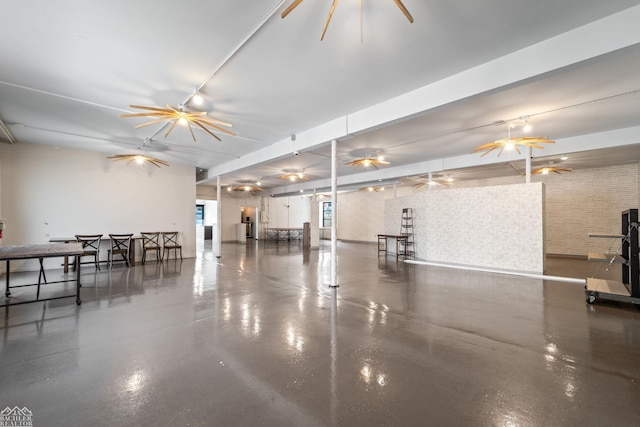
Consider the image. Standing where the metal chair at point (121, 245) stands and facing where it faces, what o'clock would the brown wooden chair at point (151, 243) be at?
the brown wooden chair at point (151, 243) is roughly at 2 o'clock from the metal chair at point (121, 245).

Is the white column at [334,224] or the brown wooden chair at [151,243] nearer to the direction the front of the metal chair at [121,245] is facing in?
the brown wooden chair

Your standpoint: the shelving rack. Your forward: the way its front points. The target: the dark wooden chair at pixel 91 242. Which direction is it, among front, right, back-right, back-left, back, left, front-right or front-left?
front-left

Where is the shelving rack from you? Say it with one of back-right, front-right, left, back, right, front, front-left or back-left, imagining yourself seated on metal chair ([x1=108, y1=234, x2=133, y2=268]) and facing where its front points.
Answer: back-right

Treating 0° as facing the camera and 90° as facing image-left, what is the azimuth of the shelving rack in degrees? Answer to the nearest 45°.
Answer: approximately 90°

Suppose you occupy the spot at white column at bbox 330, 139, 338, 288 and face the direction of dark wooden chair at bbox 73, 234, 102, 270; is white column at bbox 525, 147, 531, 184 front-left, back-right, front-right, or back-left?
back-right

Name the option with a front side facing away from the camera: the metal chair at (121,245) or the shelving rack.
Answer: the metal chair

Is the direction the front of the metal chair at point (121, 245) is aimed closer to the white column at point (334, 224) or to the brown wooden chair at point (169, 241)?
the brown wooden chair

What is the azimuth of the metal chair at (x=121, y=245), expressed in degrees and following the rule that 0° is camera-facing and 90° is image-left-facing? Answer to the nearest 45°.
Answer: approximately 180°
